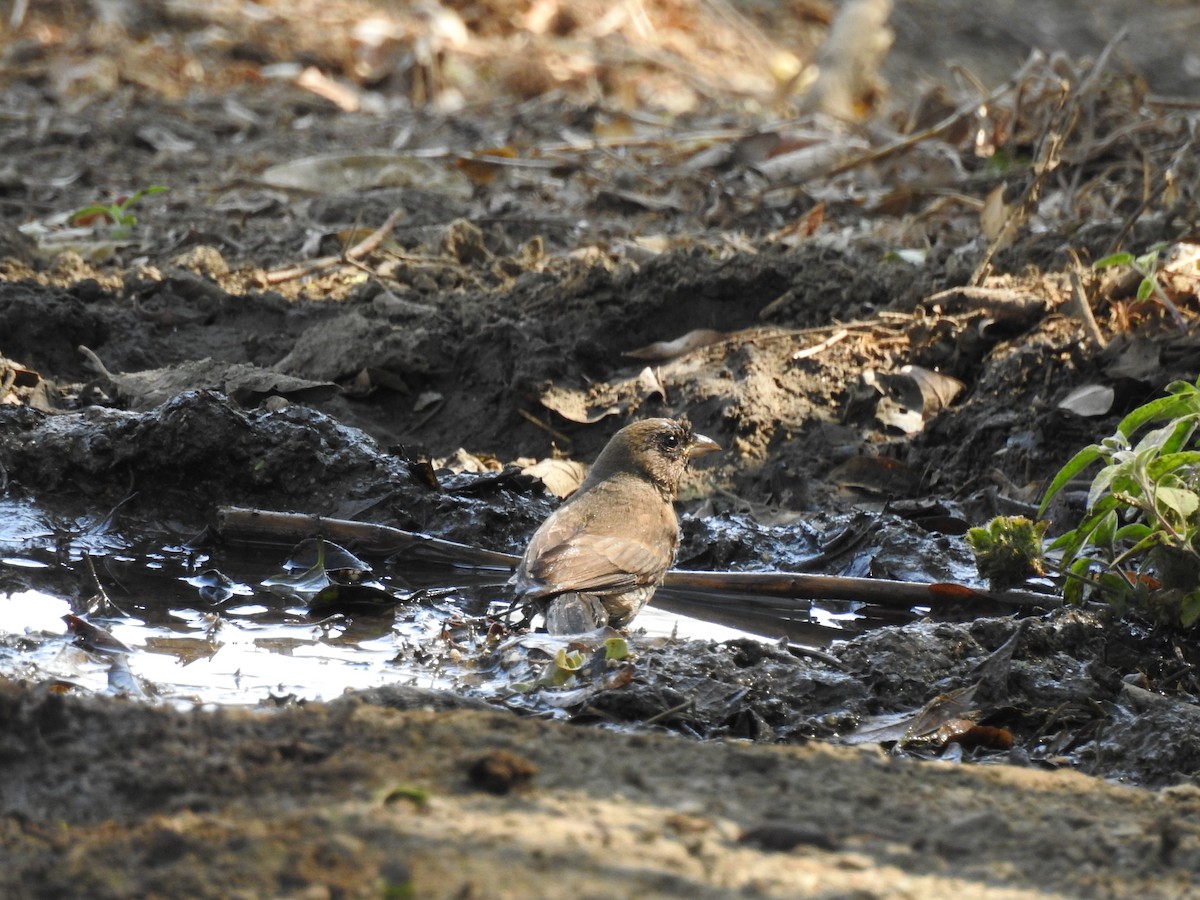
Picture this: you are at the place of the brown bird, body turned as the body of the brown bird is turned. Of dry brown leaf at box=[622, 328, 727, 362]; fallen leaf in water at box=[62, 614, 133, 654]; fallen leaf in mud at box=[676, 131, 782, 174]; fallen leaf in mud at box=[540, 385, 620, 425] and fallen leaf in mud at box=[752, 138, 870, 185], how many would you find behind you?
1

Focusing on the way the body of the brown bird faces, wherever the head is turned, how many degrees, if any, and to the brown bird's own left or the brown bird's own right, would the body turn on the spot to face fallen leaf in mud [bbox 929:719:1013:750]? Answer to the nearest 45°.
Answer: approximately 90° to the brown bird's own right

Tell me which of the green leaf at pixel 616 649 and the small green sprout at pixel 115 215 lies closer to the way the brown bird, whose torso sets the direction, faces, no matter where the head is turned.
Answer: the small green sprout

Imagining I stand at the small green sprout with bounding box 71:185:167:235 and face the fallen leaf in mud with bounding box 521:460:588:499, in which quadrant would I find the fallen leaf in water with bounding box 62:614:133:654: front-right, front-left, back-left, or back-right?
front-right

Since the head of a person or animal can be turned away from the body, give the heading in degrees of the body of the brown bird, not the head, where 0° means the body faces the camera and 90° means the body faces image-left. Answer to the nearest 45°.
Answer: approximately 225°

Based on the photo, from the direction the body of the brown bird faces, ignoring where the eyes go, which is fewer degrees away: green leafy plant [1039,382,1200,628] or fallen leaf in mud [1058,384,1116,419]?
the fallen leaf in mud

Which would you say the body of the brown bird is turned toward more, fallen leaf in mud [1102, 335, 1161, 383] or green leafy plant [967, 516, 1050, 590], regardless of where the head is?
the fallen leaf in mud

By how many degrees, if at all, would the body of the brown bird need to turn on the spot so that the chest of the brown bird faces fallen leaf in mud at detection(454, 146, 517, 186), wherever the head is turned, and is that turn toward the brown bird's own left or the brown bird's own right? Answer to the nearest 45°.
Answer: approximately 45° to the brown bird's own left

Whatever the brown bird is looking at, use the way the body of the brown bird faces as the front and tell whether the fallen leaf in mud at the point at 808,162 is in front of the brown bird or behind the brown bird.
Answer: in front

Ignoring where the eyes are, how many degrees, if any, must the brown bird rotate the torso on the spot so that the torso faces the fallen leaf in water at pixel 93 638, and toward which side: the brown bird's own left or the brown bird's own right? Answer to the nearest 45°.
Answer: approximately 180°

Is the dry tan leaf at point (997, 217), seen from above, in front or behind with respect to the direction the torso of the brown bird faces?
in front

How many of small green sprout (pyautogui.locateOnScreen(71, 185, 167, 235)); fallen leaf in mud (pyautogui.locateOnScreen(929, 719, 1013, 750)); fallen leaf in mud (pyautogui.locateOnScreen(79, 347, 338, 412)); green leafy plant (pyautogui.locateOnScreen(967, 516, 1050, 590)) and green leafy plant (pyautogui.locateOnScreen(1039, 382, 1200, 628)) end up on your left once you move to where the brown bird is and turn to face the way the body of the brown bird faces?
2

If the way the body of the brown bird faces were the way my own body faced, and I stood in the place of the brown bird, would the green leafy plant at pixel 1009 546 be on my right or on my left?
on my right

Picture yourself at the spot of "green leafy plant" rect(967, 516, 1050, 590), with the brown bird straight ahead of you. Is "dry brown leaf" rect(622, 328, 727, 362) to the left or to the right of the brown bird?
right

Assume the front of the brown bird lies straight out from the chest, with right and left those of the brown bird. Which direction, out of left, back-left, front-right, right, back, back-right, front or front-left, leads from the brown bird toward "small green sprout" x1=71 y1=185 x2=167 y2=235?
left

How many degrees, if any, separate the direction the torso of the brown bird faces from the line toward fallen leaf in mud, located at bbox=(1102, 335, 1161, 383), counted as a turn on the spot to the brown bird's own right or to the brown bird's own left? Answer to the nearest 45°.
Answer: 0° — it already faces it

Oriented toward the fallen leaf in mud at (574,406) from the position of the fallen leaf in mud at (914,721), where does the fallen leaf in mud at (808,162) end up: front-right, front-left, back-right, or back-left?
front-right
